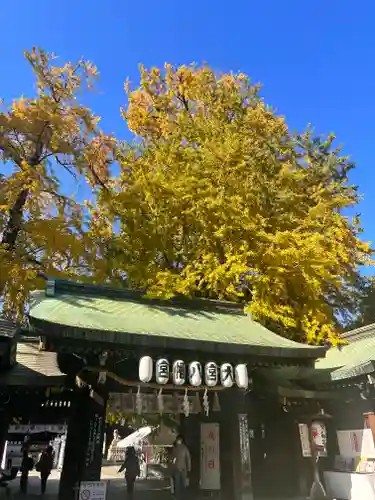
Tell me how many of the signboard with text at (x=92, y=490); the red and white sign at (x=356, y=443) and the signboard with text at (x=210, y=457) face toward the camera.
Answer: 3

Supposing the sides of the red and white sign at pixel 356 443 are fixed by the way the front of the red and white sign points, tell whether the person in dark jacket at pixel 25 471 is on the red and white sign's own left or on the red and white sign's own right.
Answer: on the red and white sign's own right

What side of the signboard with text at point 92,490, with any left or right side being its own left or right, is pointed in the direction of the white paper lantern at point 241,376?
left

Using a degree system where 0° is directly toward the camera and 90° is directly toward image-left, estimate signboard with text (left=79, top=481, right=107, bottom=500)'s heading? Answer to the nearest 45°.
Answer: approximately 0°

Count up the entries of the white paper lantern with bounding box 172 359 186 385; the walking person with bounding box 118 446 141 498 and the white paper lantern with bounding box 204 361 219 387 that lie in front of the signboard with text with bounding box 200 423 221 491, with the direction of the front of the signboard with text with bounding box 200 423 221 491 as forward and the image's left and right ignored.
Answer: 2

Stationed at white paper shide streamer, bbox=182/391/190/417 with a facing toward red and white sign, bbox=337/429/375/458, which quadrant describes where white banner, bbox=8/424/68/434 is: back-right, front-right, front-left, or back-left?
back-left

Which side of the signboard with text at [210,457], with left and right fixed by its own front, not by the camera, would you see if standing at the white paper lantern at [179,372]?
front

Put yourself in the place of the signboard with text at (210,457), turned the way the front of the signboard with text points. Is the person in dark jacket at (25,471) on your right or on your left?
on your right

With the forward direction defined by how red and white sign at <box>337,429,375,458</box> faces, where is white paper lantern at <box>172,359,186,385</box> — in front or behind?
in front

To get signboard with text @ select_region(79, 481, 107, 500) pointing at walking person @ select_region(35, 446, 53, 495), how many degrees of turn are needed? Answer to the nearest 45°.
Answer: approximately 180°

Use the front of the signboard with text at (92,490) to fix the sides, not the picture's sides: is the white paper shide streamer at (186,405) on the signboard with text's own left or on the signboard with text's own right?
on the signboard with text's own left
